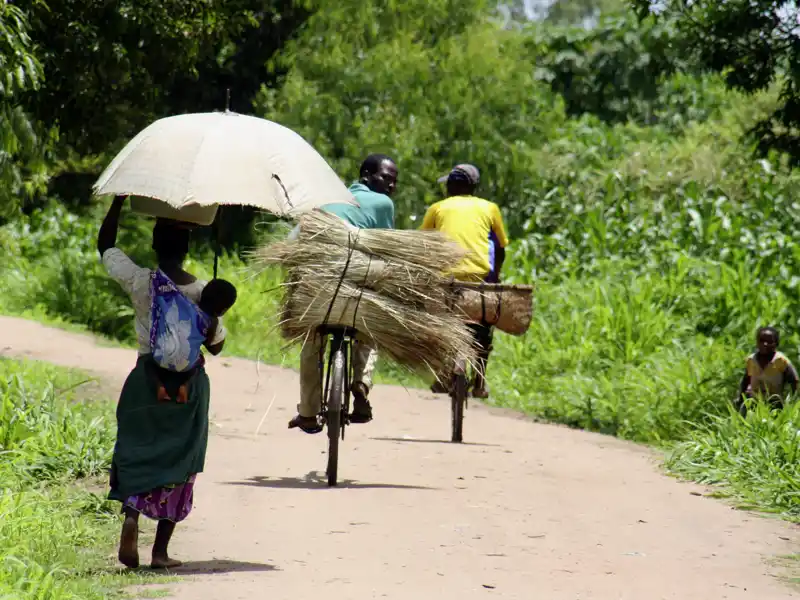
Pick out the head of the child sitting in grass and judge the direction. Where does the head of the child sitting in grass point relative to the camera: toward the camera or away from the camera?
toward the camera

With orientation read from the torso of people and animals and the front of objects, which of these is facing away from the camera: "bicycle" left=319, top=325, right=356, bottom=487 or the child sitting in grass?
the bicycle

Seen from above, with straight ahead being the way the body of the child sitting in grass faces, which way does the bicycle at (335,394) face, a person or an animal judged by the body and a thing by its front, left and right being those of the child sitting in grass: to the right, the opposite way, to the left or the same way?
the opposite way

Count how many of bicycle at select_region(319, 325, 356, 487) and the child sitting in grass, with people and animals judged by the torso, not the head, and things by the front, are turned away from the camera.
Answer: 1

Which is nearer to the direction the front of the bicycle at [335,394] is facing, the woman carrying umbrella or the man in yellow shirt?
the man in yellow shirt

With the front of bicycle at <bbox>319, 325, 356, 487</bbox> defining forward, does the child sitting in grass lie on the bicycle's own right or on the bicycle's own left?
on the bicycle's own right

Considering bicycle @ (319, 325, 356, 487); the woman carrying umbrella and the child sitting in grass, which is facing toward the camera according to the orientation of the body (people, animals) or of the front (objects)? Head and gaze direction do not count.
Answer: the child sitting in grass

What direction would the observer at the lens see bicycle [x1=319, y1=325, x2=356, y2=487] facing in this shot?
facing away from the viewer

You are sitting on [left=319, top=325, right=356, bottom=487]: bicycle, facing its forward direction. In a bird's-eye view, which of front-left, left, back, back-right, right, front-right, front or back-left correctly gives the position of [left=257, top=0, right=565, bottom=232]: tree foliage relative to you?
front

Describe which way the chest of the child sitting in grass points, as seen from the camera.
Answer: toward the camera

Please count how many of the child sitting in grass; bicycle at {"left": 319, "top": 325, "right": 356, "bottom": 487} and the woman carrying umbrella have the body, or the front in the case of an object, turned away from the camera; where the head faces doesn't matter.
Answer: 2

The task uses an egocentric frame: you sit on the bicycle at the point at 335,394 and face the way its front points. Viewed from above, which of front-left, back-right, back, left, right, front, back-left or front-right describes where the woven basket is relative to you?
front-right

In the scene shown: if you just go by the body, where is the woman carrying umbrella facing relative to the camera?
away from the camera

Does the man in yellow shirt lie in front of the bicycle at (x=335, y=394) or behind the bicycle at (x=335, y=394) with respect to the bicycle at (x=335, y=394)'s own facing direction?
in front

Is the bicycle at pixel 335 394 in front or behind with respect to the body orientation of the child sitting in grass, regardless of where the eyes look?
in front
